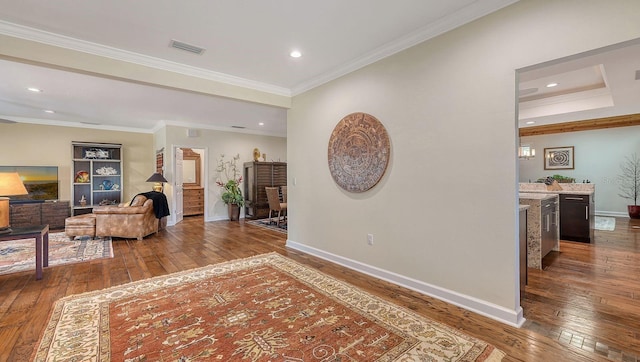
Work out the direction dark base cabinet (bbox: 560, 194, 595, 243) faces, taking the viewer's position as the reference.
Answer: facing the viewer

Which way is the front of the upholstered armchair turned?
to the viewer's left

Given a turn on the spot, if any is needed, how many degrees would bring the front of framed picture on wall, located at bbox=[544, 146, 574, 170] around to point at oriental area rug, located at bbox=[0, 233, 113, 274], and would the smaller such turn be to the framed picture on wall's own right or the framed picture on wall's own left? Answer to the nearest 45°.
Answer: approximately 45° to the framed picture on wall's own right

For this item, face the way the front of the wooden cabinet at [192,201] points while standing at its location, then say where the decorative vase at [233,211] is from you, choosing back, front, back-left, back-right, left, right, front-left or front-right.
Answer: front-left

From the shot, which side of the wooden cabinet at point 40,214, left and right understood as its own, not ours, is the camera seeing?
front

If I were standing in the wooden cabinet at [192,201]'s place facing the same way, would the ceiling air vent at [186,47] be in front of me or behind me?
in front

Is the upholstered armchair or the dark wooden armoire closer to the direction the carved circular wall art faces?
the upholstered armchair

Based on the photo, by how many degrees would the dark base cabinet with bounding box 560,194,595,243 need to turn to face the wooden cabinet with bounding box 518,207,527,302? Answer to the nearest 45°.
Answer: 0° — it already faces it

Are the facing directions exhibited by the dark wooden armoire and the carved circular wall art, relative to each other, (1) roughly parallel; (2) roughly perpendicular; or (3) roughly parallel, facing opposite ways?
roughly perpendicular

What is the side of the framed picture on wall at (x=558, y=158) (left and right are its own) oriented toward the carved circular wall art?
front

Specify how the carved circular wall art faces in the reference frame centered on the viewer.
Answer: facing the viewer and to the left of the viewer

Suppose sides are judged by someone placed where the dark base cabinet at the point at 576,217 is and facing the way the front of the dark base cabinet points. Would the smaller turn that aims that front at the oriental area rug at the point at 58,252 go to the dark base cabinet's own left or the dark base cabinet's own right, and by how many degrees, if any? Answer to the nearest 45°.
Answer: approximately 45° to the dark base cabinet's own right

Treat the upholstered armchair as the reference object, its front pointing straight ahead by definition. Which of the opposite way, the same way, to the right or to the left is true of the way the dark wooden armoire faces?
to the left

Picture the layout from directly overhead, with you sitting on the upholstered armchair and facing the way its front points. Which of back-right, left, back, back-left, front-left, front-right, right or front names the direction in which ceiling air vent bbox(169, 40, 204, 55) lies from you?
left

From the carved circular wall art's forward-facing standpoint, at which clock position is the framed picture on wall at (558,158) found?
The framed picture on wall is roughly at 6 o'clock from the carved circular wall art.

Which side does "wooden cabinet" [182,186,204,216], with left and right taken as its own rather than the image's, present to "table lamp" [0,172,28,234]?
front

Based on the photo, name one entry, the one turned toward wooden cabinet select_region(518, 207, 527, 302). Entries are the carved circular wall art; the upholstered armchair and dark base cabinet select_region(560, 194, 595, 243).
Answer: the dark base cabinet
